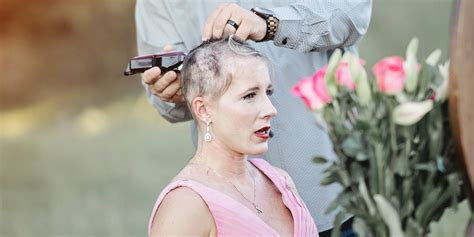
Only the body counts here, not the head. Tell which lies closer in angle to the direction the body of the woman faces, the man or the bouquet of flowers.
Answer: the bouquet of flowers

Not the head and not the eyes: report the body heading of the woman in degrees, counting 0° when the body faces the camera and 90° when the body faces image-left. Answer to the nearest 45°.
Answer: approximately 315°

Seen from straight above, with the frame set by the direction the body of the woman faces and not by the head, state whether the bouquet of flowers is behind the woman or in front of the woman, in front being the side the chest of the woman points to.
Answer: in front
